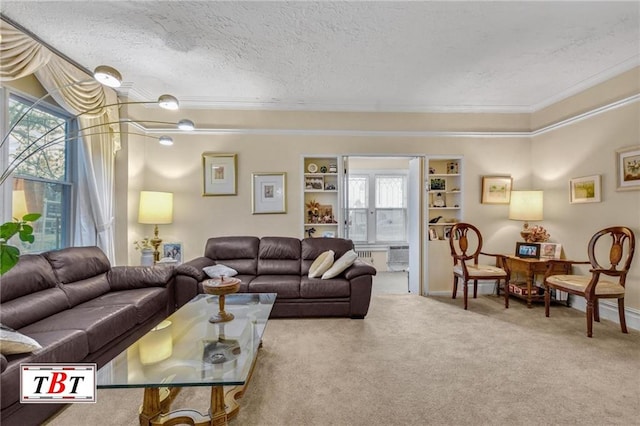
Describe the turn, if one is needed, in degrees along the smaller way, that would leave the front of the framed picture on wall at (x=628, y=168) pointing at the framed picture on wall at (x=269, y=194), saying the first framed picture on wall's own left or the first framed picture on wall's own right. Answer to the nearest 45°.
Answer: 0° — it already faces it

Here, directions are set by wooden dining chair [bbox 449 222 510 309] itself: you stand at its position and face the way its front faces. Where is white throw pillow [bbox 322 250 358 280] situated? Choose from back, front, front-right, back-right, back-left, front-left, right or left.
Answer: right

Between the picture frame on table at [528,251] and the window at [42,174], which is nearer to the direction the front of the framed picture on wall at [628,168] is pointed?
the window

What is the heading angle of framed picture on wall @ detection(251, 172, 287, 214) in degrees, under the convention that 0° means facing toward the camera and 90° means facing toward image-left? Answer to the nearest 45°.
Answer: approximately 0°

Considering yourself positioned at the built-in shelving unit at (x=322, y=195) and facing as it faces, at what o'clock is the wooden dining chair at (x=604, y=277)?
The wooden dining chair is roughly at 10 o'clock from the built-in shelving unit.

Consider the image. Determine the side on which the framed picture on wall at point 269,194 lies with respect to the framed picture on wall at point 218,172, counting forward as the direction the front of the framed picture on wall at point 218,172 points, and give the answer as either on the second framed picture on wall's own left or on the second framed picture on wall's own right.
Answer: on the second framed picture on wall's own left

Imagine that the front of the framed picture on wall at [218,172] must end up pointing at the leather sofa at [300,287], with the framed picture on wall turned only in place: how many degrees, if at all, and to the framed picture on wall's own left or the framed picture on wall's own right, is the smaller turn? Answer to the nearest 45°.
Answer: approximately 45° to the framed picture on wall's own left

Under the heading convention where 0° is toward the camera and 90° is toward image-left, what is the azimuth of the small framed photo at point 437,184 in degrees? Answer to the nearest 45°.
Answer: approximately 0°

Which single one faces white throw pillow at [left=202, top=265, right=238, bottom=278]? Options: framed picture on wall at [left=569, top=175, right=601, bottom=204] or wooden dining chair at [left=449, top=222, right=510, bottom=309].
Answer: the framed picture on wall

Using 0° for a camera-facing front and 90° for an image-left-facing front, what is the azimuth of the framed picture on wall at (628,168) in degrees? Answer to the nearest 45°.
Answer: approximately 45°
